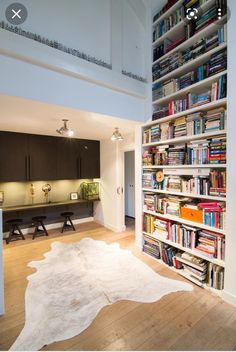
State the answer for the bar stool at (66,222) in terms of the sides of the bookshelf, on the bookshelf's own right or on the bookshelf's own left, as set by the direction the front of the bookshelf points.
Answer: on the bookshelf's own right

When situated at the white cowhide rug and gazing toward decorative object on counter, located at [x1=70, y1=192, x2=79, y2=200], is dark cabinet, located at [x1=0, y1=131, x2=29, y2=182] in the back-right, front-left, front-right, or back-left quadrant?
front-left

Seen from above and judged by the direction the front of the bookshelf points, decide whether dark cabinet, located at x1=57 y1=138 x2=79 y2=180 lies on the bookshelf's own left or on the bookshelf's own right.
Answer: on the bookshelf's own right

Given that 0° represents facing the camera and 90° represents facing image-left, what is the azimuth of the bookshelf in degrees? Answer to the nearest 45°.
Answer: approximately 45°

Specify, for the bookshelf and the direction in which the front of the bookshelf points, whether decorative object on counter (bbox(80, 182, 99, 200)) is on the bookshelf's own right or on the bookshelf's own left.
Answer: on the bookshelf's own right

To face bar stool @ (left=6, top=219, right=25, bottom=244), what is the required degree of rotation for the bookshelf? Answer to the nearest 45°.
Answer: approximately 45° to its right

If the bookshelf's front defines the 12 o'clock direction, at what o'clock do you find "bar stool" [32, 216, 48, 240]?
The bar stool is roughly at 2 o'clock from the bookshelf.

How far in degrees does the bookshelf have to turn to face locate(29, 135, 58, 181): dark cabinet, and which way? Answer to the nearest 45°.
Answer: approximately 45° to its right
